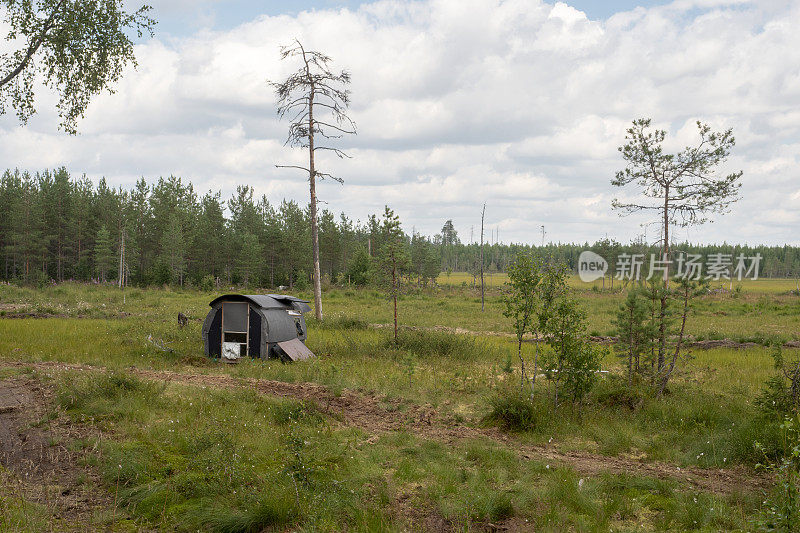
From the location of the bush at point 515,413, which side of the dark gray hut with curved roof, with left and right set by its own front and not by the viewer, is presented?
left

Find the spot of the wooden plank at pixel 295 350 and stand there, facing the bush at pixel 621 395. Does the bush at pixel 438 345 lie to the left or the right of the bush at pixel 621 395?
left

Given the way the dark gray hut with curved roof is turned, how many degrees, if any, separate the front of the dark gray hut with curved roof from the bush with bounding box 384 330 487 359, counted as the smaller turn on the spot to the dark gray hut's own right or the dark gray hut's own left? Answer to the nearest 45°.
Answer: approximately 135° to the dark gray hut's own left

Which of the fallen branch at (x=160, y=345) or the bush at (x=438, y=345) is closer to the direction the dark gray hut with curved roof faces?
the fallen branch

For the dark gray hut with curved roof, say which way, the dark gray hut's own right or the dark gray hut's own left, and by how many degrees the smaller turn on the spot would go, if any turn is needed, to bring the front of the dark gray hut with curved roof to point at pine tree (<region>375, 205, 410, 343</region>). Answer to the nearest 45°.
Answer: approximately 135° to the dark gray hut's own left

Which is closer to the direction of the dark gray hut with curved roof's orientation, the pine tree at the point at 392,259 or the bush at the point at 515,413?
the bush

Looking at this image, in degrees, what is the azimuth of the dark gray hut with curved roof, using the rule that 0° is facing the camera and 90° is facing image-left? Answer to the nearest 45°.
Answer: approximately 45°

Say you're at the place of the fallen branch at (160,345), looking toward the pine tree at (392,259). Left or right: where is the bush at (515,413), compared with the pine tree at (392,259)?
right

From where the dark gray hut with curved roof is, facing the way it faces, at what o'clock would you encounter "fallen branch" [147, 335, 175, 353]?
The fallen branch is roughly at 2 o'clock from the dark gray hut with curved roof.

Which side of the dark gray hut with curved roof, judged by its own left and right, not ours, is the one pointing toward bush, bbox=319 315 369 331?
back
